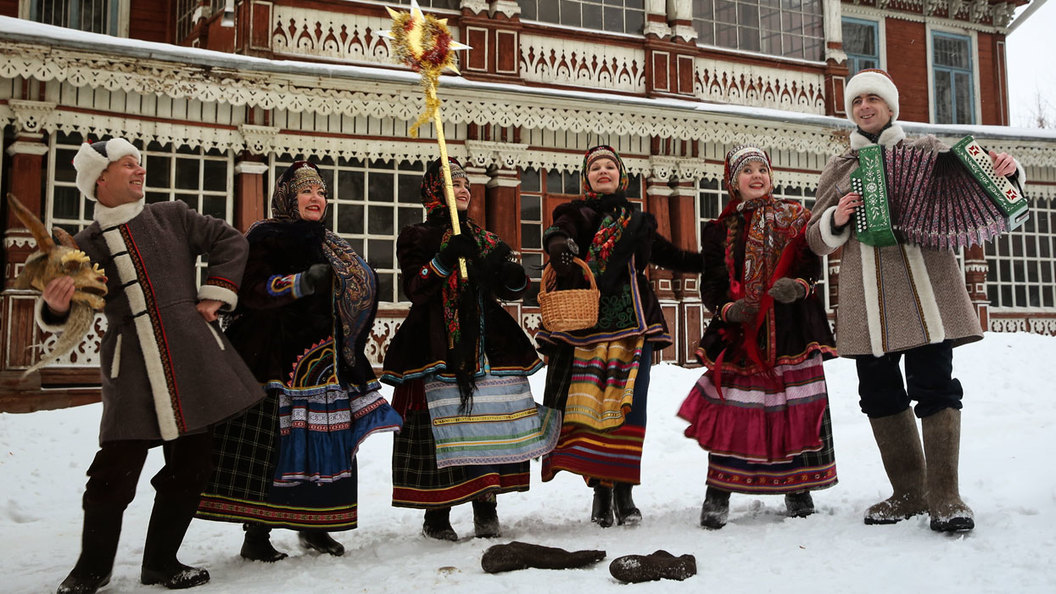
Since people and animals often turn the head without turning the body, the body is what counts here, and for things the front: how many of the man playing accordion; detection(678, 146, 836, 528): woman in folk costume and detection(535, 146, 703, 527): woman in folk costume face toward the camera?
3

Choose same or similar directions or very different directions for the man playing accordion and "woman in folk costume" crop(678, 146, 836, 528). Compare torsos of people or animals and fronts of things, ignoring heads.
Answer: same or similar directions

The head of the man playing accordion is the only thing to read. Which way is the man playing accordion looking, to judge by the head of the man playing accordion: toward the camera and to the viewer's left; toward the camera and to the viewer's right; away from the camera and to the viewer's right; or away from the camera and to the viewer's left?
toward the camera and to the viewer's left

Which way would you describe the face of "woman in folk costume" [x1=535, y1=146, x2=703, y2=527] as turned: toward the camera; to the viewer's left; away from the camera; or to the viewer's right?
toward the camera

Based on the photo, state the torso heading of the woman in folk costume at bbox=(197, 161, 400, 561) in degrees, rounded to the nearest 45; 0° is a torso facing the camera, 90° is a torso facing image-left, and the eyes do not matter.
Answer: approximately 315°

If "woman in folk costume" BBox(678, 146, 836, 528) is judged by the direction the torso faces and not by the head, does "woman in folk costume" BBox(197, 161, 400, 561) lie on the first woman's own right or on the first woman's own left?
on the first woman's own right

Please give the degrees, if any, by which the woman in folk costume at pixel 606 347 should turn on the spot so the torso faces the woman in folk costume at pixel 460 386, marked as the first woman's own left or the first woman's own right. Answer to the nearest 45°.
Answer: approximately 90° to the first woman's own right

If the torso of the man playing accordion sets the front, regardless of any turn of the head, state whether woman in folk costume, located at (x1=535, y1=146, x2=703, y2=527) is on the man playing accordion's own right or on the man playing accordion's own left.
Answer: on the man playing accordion's own right

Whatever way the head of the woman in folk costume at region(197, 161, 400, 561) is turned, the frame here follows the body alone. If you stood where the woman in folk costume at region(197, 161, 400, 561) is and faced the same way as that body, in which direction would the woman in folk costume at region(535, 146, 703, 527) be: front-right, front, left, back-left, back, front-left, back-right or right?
front-left

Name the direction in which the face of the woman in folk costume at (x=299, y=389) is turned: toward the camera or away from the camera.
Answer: toward the camera

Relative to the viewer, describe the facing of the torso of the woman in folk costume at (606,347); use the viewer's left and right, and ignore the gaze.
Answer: facing the viewer

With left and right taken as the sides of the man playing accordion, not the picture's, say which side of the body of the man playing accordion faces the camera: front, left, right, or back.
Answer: front

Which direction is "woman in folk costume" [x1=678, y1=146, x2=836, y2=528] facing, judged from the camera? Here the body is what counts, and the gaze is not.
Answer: toward the camera
